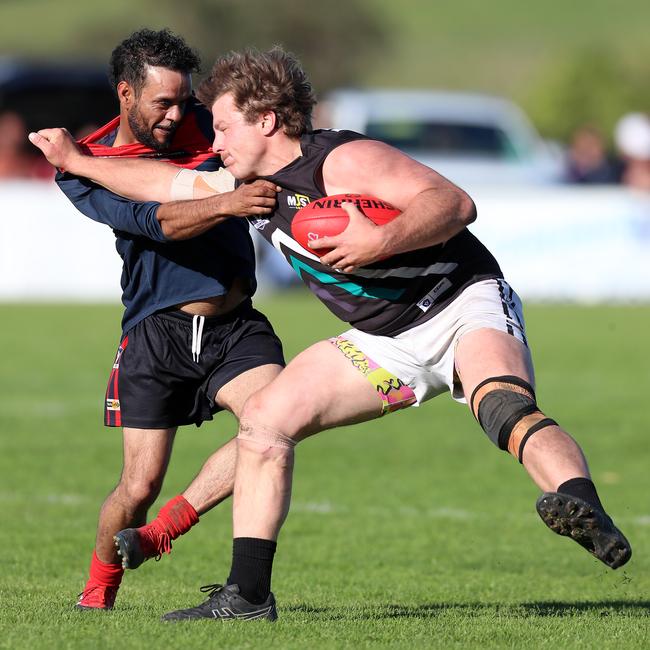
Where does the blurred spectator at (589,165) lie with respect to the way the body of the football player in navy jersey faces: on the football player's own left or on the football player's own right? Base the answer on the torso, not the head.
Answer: on the football player's own left

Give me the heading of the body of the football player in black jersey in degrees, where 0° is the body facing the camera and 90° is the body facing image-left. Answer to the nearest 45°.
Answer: approximately 45°

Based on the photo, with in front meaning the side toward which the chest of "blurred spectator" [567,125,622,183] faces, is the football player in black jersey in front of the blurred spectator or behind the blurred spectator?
in front

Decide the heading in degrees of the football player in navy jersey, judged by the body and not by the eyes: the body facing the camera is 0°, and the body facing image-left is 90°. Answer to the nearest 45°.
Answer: approximately 315°

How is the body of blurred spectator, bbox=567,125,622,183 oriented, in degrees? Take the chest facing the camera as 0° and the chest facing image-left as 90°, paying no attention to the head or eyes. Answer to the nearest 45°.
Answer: approximately 0°

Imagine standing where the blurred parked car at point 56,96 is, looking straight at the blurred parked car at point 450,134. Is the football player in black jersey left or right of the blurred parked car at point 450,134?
right

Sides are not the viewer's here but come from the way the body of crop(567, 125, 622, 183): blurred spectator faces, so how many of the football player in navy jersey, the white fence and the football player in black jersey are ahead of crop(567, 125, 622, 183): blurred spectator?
3

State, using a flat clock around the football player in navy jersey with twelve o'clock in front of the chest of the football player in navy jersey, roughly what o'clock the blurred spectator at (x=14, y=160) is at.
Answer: The blurred spectator is roughly at 7 o'clock from the football player in navy jersey.

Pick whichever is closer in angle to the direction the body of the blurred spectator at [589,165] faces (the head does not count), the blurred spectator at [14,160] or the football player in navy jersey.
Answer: the football player in navy jersey

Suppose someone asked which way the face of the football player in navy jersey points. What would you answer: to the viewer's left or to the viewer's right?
to the viewer's right

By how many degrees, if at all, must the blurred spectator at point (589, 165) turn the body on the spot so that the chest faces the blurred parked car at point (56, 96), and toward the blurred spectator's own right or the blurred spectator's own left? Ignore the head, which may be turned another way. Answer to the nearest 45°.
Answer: approximately 90° to the blurred spectator's own right

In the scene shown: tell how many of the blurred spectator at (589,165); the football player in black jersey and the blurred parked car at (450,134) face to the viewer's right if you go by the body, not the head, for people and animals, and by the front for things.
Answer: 1
